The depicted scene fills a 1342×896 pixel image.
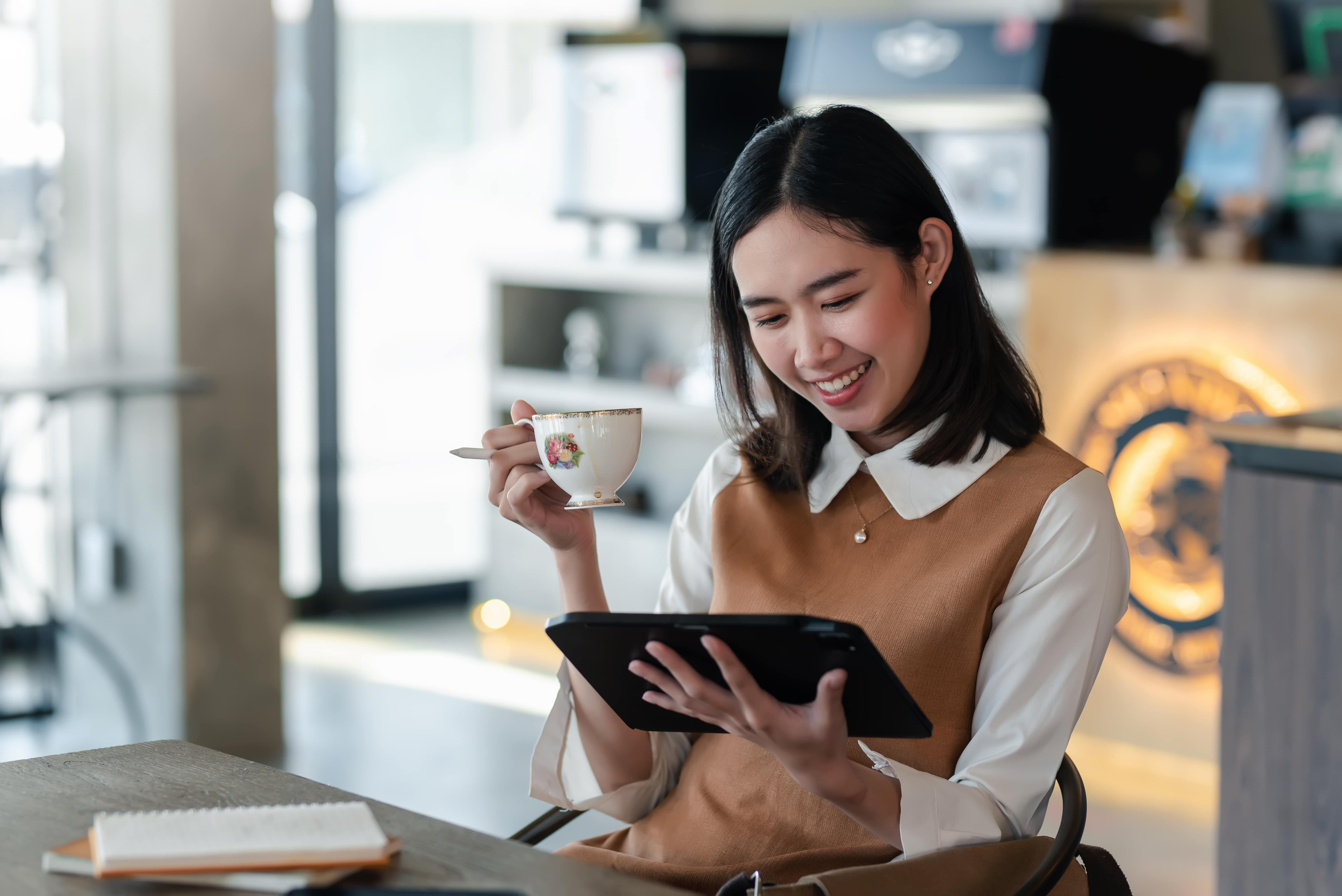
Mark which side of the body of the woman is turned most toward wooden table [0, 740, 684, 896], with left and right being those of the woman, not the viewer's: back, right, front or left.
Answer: front

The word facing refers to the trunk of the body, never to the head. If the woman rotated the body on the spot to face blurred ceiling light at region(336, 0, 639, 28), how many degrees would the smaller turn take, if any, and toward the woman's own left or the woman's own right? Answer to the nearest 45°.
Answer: approximately 135° to the woman's own right

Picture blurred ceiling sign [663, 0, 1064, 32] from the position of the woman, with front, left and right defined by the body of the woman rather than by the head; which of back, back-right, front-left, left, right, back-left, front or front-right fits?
back-right

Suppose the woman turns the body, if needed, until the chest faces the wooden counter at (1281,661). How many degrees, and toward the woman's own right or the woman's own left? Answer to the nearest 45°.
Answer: approximately 180°

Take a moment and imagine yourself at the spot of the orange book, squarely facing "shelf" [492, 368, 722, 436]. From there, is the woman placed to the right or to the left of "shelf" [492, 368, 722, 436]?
right

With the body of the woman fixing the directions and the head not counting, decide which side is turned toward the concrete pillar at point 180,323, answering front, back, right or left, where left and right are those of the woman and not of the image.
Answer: right

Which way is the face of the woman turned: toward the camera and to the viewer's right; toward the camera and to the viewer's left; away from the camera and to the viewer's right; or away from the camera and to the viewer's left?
toward the camera and to the viewer's left

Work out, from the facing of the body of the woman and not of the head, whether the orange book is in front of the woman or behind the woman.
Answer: in front

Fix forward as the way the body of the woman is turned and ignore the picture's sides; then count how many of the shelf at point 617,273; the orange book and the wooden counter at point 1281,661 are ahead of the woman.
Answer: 1

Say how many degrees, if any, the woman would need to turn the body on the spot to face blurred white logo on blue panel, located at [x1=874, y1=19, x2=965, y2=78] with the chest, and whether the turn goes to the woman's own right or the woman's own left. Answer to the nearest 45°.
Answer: approximately 135° to the woman's own right

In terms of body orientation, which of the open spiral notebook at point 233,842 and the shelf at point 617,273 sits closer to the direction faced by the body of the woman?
the open spiral notebook

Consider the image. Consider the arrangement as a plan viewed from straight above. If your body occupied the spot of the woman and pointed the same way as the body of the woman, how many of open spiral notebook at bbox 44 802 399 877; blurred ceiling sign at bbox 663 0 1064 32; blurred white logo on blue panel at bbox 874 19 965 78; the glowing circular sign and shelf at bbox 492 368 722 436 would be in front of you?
1

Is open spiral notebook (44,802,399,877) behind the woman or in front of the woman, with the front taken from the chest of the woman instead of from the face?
in front

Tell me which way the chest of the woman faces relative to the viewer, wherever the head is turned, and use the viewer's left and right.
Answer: facing the viewer and to the left of the viewer

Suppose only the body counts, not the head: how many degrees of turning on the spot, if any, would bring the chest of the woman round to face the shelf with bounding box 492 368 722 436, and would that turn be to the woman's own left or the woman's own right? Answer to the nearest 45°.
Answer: approximately 135° to the woman's own right
